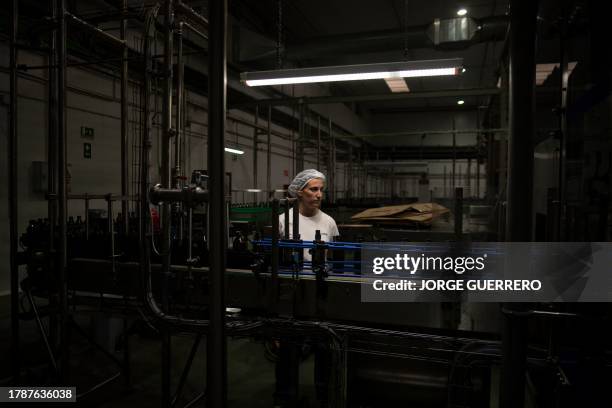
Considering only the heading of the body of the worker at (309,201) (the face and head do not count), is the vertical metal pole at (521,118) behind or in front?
in front

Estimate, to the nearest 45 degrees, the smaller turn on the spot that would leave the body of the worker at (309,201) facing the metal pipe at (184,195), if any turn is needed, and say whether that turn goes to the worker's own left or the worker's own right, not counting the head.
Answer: approximately 45° to the worker's own right

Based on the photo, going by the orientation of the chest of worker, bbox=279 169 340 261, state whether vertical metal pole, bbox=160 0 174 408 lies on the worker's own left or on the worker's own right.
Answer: on the worker's own right

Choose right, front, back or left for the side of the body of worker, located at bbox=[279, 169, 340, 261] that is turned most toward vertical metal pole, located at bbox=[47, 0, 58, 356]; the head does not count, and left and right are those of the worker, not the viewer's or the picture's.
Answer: right

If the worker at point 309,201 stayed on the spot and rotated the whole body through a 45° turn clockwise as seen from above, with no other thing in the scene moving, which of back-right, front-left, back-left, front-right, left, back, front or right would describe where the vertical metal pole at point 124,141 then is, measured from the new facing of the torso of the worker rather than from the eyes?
right

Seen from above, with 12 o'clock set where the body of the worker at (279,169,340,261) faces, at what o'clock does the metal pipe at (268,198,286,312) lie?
The metal pipe is roughly at 2 o'clock from the worker.

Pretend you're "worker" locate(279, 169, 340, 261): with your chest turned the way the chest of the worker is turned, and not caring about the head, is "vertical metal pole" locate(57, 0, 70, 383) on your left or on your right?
on your right

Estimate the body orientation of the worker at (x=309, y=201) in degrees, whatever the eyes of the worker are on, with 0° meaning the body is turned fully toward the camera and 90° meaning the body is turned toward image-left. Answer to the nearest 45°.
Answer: approximately 315°

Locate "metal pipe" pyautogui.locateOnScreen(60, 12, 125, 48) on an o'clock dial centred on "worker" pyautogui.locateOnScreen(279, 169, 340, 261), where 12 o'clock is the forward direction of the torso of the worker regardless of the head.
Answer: The metal pipe is roughly at 4 o'clock from the worker.
